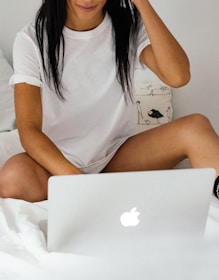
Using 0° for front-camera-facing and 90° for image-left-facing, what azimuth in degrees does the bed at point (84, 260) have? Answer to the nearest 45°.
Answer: approximately 0°

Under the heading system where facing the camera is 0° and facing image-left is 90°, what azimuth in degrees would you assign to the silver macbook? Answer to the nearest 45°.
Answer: approximately 180°

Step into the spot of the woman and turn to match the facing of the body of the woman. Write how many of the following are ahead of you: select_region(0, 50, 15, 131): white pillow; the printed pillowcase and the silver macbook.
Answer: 1

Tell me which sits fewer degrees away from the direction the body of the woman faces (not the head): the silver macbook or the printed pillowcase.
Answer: the silver macbook

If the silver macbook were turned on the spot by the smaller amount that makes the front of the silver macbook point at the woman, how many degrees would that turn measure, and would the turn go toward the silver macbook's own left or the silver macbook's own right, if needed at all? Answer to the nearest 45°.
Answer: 0° — it already faces them

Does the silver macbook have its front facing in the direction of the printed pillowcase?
yes

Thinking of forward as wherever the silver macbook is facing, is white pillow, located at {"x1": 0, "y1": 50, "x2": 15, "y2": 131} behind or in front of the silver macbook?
in front

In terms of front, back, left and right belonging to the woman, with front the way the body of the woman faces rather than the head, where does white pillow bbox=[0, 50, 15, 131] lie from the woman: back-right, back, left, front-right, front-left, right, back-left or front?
back-right

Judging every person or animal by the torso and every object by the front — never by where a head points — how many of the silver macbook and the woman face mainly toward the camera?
1

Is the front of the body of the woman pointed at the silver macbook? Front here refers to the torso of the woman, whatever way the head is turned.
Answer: yes

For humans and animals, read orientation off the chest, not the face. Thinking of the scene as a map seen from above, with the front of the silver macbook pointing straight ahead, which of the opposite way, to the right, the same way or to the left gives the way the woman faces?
the opposite way
